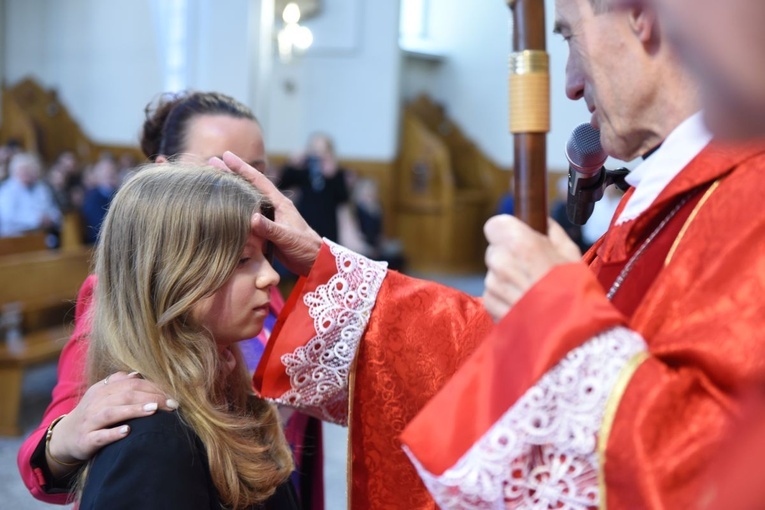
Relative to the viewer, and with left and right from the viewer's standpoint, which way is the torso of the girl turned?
facing to the right of the viewer

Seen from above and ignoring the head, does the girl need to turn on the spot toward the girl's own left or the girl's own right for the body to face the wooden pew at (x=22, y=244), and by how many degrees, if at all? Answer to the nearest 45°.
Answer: approximately 90° to the girl's own left

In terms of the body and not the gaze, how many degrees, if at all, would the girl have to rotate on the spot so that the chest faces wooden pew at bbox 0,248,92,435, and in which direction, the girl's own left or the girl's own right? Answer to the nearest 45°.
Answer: approximately 90° to the girl's own left
